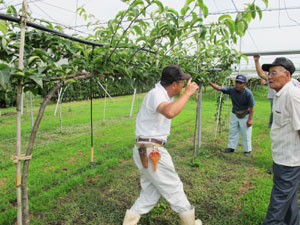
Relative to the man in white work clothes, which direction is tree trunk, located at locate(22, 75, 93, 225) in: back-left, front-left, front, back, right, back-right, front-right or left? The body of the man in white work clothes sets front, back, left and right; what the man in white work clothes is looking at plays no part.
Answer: back

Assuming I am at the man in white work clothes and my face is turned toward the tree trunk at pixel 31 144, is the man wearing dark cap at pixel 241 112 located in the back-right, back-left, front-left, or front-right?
back-right

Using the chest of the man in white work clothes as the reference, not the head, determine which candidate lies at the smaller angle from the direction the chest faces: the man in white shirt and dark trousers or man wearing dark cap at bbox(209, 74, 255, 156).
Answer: the man in white shirt and dark trousers

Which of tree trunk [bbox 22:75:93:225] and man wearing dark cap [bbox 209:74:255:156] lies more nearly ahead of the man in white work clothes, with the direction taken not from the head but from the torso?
the man wearing dark cap

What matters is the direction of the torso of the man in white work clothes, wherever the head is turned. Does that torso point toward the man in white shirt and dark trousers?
yes
